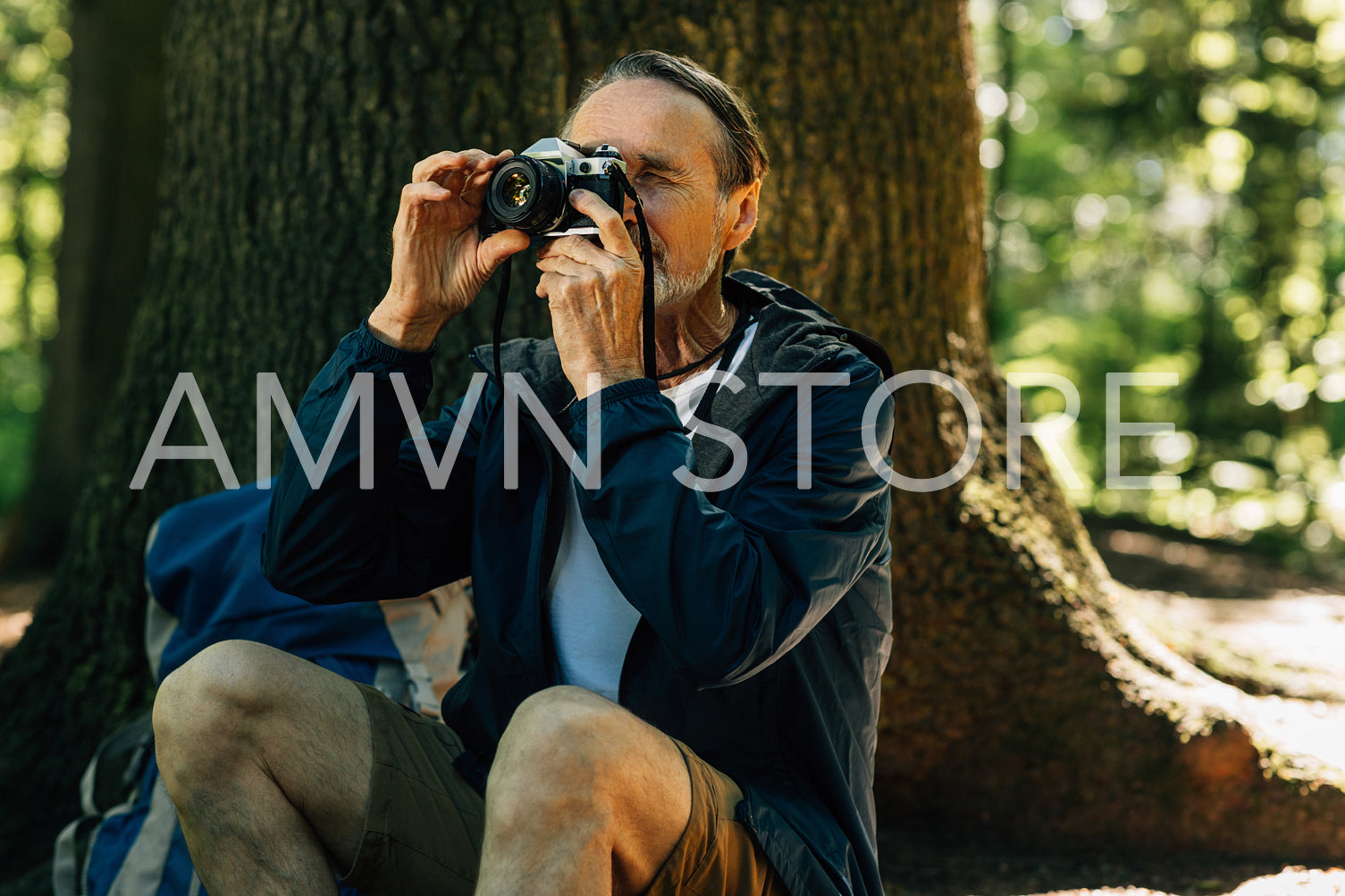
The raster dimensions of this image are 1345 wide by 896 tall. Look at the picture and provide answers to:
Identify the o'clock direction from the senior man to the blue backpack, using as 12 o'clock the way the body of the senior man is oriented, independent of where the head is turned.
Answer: The blue backpack is roughly at 3 o'clock from the senior man.

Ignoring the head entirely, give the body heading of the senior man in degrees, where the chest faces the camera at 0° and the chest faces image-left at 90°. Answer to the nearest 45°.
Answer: approximately 45°

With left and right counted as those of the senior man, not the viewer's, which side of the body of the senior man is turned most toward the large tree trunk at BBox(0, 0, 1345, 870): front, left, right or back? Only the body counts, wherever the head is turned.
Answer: back
